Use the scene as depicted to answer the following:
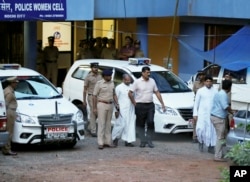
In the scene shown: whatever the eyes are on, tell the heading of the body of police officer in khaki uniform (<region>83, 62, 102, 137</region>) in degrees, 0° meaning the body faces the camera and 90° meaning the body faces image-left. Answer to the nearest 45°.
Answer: approximately 315°

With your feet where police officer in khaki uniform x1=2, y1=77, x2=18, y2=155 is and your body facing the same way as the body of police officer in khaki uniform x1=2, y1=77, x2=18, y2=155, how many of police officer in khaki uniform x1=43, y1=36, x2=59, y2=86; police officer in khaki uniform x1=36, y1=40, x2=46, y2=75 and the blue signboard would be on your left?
3

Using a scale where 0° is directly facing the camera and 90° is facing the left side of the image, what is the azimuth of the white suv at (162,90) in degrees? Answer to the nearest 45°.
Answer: approximately 315°

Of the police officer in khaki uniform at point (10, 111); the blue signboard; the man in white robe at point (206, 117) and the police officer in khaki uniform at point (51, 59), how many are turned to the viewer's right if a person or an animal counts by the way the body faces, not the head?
1

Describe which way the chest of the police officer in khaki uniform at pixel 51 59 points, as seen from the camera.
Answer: toward the camera

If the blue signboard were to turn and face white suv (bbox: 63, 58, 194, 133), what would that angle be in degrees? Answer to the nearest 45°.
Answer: approximately 45° to its left

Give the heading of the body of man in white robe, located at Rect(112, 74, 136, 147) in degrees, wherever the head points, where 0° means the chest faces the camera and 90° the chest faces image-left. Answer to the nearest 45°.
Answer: approximately 315°

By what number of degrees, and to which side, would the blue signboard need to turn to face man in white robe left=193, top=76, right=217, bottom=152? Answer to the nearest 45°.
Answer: approximately 45° to its left

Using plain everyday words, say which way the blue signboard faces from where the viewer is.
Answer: facing the viewer

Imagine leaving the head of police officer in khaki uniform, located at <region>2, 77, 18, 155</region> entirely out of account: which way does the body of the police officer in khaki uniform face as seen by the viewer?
to the viewer's right
